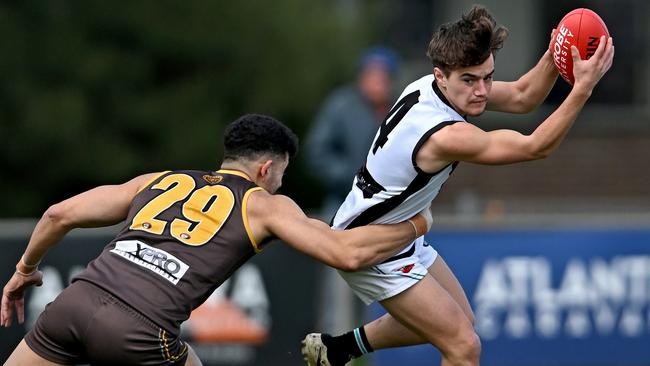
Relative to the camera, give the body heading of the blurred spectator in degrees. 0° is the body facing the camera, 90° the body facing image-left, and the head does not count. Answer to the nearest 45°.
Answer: approximately 315°

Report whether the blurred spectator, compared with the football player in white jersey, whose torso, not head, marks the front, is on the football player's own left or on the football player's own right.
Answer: on the football player's own left

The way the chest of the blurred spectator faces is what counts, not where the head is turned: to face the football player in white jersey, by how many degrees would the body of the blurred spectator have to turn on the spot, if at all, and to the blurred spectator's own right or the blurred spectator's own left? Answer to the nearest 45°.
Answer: approximately 45° to the blurred spectator's own right

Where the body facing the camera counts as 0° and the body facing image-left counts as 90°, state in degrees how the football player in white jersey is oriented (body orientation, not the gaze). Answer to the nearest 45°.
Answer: approximately 270°
